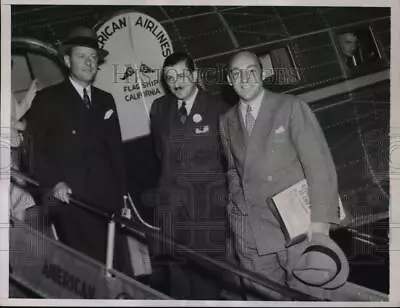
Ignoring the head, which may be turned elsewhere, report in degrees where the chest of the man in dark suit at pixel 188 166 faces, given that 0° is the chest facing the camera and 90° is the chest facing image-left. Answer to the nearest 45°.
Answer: approximately 0°

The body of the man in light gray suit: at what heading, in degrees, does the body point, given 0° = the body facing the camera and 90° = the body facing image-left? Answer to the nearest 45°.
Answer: approximately 45°

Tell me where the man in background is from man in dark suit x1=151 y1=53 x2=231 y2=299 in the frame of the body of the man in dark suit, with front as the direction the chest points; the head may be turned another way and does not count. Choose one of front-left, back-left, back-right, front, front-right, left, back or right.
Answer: left

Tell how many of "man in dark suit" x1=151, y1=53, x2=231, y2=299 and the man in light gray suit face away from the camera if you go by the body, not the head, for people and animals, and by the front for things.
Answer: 0
